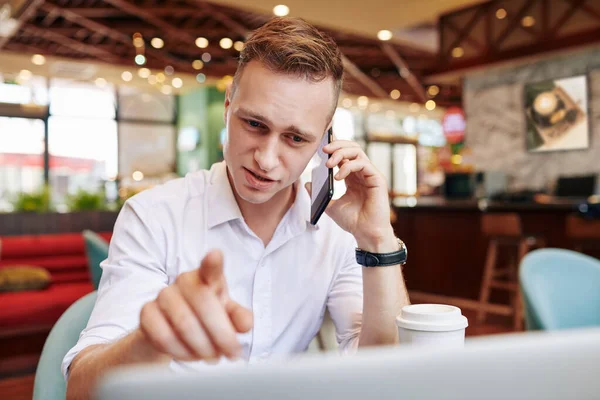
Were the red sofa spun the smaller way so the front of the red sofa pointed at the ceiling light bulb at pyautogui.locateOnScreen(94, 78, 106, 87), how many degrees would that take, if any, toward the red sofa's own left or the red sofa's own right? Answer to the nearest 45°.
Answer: approximately 180°

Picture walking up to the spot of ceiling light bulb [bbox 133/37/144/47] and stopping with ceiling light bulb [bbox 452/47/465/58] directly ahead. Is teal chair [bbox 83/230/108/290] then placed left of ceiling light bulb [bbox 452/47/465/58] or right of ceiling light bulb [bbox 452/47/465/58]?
right

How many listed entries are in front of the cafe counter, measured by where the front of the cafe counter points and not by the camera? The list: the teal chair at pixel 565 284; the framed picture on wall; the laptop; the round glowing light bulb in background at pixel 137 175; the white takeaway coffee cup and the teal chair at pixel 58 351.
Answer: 4

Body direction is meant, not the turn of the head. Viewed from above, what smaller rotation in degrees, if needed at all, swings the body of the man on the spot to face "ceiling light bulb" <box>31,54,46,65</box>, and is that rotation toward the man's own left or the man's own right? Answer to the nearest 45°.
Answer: approximately 180°

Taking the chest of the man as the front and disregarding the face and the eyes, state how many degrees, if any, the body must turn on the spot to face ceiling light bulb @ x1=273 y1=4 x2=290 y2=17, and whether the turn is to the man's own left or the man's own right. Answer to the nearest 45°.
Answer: approximately 180°

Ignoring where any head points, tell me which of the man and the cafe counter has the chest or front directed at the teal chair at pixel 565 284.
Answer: the cafe counter

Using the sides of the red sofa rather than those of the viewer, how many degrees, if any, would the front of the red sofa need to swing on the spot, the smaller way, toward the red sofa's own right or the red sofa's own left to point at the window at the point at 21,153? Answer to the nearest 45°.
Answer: approximately 180°

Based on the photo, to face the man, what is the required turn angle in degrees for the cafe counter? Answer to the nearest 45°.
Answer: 0° — it already faces them

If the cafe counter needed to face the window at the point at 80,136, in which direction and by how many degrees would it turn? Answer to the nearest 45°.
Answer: approximately 135° to its right

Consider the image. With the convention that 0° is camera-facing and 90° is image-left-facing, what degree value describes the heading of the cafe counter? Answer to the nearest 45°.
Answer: approximately 0°

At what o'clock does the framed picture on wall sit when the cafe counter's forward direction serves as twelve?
The framed picture on wall is roughly at 7 o'clock from the cafe counter.
